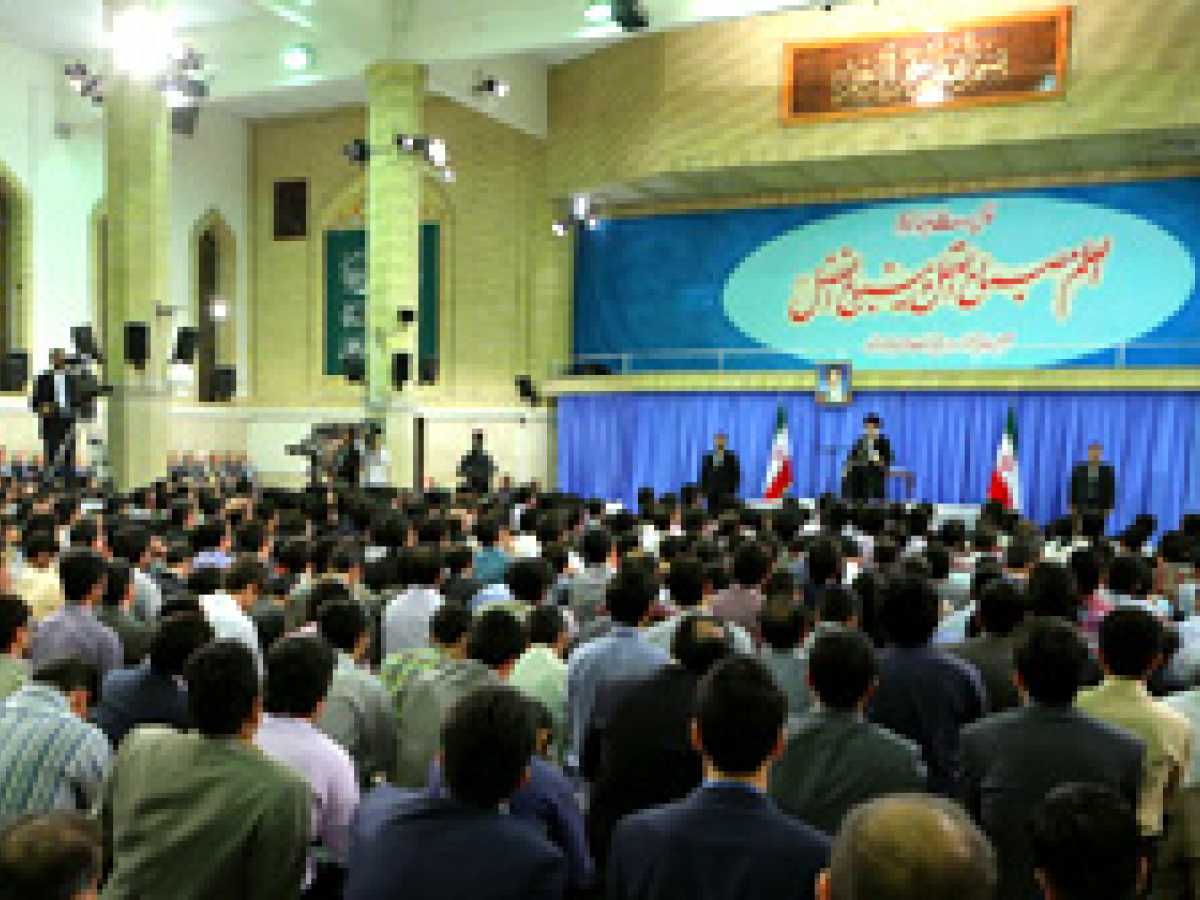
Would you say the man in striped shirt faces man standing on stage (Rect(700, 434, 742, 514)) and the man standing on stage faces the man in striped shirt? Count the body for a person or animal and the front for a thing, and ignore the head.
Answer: yes

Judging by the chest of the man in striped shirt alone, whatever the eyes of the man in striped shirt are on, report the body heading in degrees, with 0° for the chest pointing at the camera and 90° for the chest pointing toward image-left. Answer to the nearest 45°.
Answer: approximately 225°

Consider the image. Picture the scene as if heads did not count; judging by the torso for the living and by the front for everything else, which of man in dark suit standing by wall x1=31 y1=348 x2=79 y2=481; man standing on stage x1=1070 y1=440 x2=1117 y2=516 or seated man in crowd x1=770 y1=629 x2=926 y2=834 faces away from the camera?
the seated man in crowd

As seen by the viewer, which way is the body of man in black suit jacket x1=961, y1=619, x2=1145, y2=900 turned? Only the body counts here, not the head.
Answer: away from the camera

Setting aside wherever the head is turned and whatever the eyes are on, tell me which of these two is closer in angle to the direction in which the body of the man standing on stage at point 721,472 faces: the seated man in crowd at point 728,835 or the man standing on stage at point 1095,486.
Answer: the seated man in crowd

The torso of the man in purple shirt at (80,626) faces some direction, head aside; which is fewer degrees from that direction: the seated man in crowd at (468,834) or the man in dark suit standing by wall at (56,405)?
the man in dark suit standing by wall

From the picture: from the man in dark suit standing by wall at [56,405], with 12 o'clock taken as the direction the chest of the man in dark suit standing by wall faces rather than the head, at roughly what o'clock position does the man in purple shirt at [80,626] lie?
The man in purple shirt is roughly at 12 o'clock from the man in dark suit standing by wall.

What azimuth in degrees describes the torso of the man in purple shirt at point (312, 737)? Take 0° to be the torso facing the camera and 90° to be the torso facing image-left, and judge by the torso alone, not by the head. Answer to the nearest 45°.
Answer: approximately 225°

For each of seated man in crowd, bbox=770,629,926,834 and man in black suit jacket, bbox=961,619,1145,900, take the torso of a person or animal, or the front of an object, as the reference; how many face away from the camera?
2

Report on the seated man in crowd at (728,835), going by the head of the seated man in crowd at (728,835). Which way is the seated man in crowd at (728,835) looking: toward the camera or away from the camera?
away from the camera

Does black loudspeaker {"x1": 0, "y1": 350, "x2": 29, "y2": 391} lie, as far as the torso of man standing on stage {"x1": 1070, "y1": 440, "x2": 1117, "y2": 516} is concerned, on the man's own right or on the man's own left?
on the man's own right

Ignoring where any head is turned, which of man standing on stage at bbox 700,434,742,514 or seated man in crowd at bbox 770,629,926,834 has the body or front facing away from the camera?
the seated man in crowd

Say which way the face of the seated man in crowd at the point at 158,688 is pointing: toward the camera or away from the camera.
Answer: away from the camera

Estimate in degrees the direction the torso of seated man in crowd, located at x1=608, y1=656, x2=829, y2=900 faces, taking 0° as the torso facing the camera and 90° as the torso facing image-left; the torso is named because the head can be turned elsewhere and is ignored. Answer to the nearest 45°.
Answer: approximately 180°
